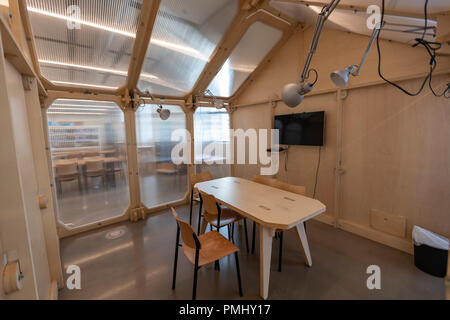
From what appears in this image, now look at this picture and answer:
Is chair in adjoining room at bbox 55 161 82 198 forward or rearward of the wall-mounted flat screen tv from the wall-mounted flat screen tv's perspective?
forward

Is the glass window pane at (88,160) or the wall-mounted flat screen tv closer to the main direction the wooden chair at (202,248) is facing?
the wall-mounted flat screen tv

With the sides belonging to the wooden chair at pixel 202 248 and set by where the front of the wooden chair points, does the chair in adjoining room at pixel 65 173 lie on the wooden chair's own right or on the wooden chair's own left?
on the wooden chair's own left

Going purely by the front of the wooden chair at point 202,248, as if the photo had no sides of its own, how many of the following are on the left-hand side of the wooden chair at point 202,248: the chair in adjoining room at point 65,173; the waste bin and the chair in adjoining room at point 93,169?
2

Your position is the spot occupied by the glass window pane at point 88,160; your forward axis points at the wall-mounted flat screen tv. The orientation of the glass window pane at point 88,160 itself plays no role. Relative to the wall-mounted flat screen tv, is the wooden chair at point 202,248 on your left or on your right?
right

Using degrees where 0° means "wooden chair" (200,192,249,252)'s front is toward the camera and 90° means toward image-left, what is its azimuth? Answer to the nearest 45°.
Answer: approximately 225°

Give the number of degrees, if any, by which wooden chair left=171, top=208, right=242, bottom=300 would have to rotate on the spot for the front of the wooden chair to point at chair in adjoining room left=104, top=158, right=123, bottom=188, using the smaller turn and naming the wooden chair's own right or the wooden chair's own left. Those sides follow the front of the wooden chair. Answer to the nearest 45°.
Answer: approximately 90° to the wooden chair's own left

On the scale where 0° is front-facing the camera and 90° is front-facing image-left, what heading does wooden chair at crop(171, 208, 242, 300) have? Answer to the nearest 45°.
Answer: approximately 225°

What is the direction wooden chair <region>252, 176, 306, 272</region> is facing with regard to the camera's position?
facing the viewer and to the left of the viewer

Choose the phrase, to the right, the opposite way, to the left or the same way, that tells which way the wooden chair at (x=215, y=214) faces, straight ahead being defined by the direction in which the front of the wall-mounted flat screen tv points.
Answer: the opposite way

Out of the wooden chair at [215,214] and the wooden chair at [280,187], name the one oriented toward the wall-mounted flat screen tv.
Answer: the wooden chair at [215,214]

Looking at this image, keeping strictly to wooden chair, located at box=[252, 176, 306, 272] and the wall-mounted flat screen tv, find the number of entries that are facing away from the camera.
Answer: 0

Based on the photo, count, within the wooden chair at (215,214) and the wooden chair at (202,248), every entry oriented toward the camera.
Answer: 0

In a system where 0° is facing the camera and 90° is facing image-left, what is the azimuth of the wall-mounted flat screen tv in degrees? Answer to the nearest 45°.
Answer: approximately 45°

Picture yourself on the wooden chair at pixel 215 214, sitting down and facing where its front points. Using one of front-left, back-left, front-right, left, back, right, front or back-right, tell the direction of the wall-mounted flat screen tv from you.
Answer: front

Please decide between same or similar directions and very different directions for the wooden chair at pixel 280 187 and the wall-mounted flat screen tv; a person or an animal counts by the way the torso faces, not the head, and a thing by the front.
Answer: same or similar directions

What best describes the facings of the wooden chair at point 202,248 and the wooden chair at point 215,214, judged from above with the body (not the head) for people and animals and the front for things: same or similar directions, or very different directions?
same or similar directions

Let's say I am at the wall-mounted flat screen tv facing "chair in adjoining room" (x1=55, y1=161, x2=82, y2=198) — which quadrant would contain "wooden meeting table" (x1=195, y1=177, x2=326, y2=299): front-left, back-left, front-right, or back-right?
front-left
